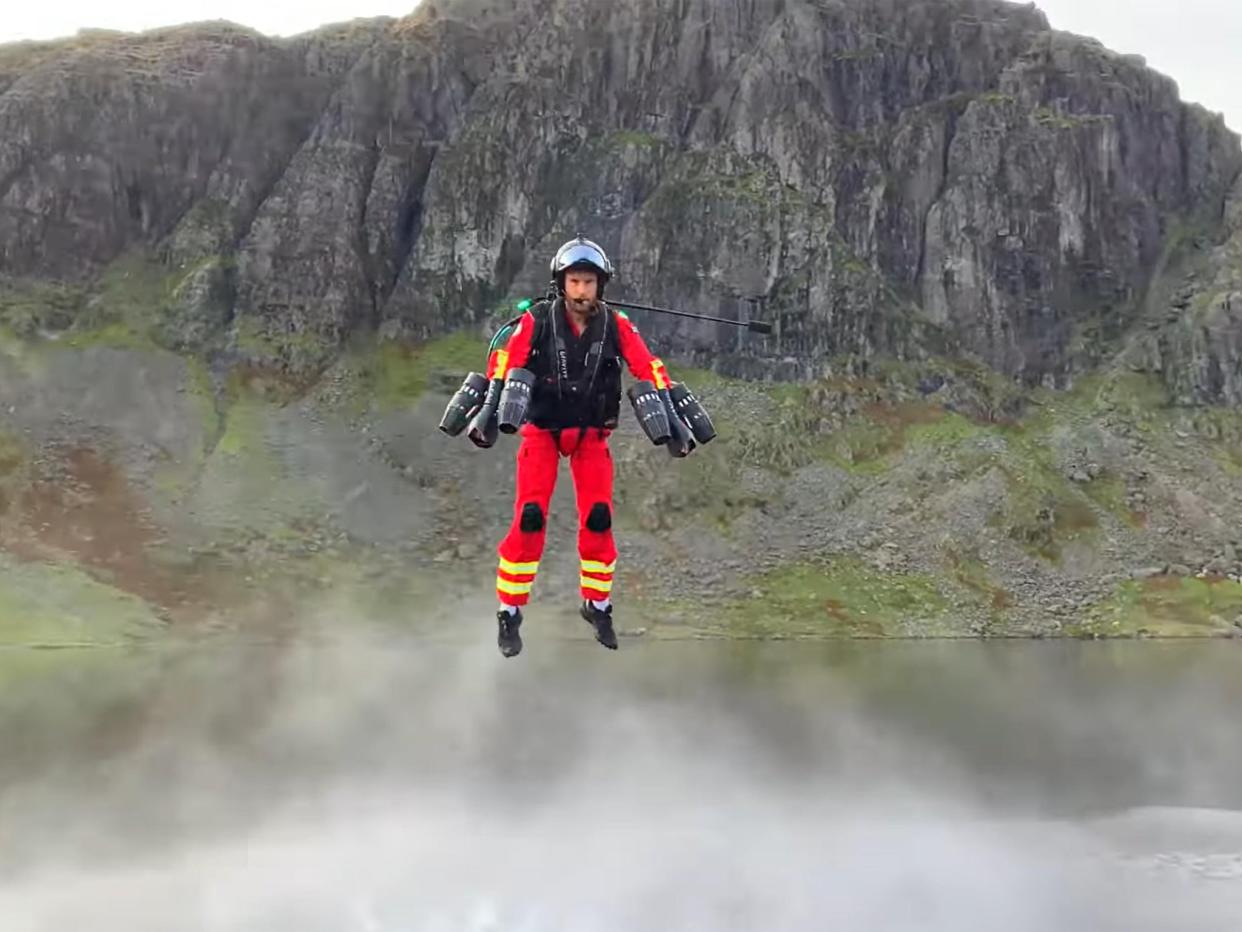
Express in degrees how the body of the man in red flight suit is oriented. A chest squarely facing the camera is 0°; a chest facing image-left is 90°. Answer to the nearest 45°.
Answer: approximately 0°
